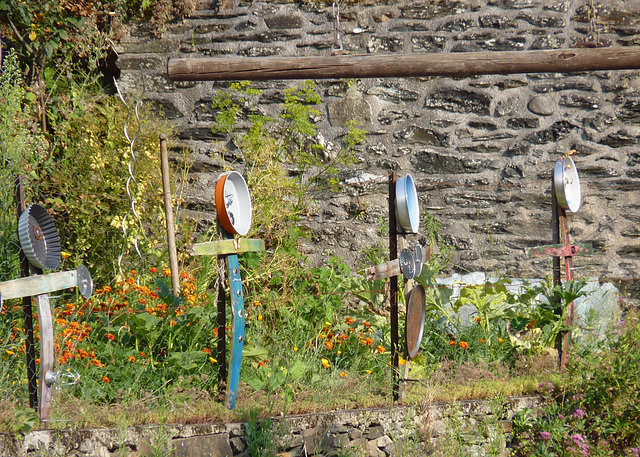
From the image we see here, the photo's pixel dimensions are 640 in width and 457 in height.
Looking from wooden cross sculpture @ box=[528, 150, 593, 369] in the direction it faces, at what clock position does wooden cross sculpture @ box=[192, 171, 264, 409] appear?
wooden cross sculpture @ box=[192, 171, 264, 409] is roughly at 3 o'clock from wooden cross sculpture @ box=[528, 150, 593, 369].

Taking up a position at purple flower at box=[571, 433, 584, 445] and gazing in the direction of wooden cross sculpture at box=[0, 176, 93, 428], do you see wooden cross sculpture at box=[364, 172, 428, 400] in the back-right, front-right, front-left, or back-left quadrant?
front-right

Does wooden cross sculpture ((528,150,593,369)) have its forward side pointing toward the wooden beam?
no

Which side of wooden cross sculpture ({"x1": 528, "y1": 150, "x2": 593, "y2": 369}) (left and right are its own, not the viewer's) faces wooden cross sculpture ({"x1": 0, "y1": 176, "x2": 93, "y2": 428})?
right

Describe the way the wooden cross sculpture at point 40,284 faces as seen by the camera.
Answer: facing the viewer and to the right of the viewer

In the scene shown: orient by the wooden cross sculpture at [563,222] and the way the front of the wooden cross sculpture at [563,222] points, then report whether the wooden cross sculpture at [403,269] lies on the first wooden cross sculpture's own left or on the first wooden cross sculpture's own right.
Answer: on the first wooden cross sculpture's own right

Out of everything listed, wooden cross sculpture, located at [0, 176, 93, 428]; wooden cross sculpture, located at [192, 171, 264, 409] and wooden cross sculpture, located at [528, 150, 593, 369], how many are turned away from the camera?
0

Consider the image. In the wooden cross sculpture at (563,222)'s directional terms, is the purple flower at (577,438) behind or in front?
in front

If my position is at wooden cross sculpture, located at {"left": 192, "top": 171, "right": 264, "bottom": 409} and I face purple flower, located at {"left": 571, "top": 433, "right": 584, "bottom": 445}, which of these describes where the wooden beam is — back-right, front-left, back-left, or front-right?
front-left

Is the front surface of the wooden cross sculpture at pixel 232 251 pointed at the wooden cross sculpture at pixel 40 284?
no

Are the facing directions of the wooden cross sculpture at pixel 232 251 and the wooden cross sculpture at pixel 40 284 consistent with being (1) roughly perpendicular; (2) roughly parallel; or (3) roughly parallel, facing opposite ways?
roughly parallel

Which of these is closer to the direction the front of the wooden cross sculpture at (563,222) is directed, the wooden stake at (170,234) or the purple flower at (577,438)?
the purple flower

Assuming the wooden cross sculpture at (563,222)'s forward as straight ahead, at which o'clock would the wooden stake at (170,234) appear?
The wooden stake is roughly at 4 o'clock from the wooden cross sculpture.

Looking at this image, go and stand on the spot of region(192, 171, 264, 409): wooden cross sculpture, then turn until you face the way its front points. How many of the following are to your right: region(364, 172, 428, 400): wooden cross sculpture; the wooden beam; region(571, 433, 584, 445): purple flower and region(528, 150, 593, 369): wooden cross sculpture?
0

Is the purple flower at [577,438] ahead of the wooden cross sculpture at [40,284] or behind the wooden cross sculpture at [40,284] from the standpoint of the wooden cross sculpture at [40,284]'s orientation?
ahead

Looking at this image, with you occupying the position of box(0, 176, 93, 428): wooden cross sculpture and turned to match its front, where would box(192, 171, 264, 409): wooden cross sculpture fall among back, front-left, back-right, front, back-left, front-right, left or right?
front-left

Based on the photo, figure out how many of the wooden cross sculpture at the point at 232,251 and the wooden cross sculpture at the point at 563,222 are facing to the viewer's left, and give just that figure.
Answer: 0

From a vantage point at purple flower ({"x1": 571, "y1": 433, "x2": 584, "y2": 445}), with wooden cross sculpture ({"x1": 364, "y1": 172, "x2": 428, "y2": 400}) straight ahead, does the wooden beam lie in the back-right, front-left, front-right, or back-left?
front-right
